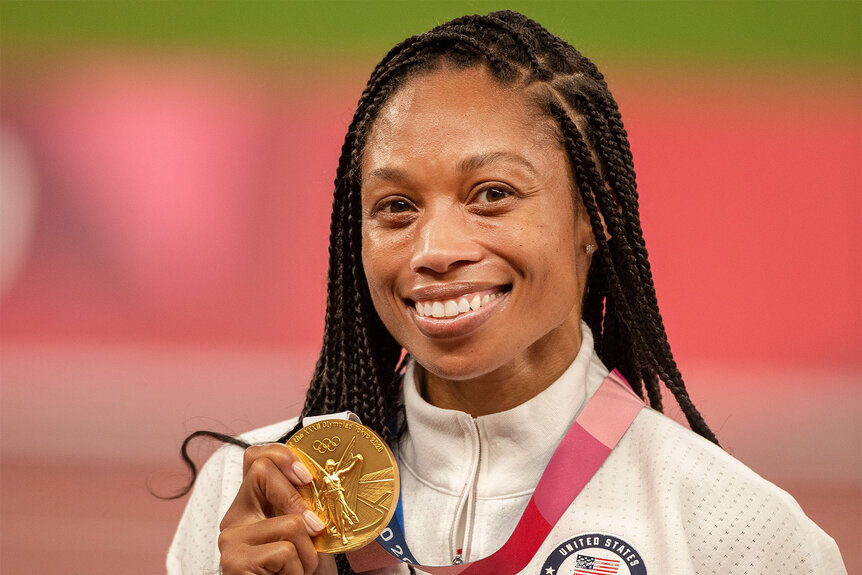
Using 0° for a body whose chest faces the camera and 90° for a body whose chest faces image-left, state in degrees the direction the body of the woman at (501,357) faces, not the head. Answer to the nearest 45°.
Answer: approximately 0°
